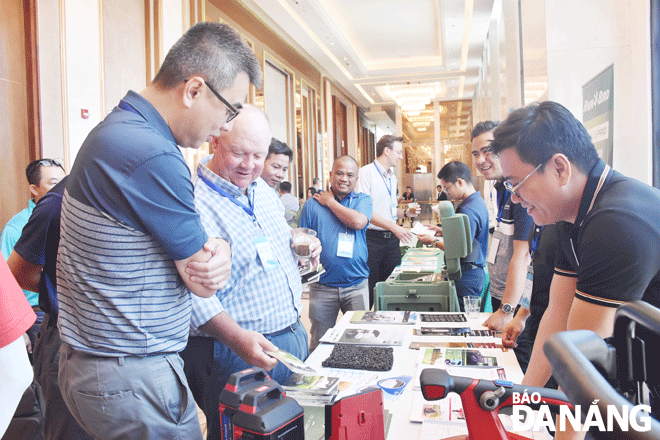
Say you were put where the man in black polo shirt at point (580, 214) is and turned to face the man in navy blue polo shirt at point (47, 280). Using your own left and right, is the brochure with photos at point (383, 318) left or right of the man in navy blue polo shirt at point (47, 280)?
right

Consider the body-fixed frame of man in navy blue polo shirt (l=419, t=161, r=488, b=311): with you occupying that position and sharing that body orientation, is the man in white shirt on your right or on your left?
on your right

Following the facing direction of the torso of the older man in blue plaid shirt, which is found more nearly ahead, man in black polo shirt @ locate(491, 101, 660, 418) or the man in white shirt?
the man in black polo shirt

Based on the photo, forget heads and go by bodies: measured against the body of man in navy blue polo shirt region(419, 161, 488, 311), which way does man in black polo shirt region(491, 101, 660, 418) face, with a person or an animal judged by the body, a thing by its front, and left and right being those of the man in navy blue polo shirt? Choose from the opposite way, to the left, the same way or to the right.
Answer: the same way

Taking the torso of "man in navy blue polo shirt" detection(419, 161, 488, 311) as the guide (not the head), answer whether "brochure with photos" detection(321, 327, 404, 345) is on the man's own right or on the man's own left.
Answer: on the man's own left

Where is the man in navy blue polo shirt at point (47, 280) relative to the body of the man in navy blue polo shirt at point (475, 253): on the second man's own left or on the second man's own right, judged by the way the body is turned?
on the second man's own left

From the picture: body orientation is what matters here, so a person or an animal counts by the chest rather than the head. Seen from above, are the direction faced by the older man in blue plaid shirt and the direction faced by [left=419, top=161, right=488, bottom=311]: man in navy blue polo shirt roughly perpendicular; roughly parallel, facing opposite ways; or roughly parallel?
roughly parallel, facing opposite ways

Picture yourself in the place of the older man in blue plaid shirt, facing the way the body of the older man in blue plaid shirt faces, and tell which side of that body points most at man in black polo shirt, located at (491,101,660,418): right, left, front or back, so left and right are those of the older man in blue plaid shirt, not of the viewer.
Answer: front

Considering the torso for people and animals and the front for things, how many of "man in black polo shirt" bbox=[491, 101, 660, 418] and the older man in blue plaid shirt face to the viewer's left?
1

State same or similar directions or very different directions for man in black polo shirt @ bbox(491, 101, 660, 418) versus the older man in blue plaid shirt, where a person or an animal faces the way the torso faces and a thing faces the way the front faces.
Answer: very different directions

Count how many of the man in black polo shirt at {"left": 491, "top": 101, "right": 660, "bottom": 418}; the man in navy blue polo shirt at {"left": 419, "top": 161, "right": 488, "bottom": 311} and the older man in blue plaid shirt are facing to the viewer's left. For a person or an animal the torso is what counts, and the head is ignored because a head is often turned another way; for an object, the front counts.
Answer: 2

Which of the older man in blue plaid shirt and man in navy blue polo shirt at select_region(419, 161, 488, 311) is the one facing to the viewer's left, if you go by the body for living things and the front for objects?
the man in navy blue polo shirt

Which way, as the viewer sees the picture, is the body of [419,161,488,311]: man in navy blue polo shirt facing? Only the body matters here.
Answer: to the viewer's left

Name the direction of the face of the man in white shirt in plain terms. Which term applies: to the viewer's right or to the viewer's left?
to the viewer's right

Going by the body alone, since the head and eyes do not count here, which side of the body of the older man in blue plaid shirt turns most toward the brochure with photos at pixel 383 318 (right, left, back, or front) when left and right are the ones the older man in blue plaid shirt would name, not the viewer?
left

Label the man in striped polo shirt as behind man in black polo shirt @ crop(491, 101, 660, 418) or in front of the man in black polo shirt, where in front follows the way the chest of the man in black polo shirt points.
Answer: in front

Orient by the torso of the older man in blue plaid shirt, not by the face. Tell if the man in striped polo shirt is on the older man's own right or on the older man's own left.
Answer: on the older man's own right

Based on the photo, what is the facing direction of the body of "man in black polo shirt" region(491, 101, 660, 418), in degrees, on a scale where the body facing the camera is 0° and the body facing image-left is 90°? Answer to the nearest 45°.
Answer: approximately 90°
